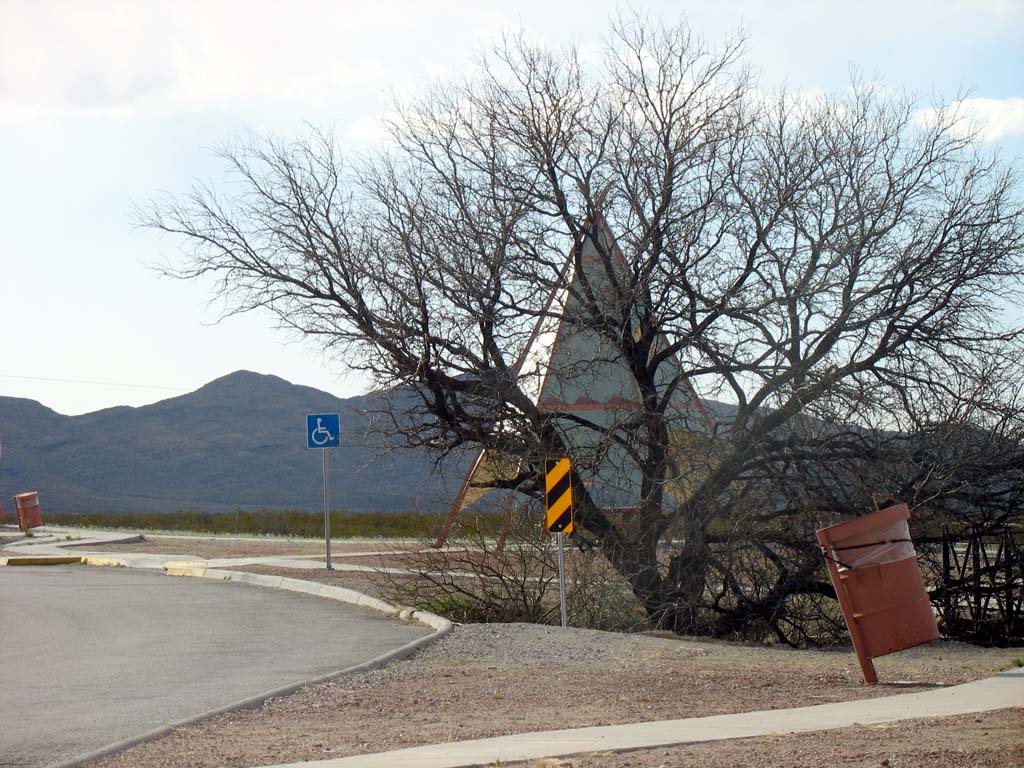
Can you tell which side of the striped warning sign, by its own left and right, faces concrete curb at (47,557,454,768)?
right

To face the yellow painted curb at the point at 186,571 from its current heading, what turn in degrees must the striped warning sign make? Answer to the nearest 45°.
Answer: approximately 135° to its right

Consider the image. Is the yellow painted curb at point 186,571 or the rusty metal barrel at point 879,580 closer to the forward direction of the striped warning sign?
the rusty metal barrel

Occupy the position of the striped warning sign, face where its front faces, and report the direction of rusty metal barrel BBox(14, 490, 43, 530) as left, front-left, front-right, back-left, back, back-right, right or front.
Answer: back-right

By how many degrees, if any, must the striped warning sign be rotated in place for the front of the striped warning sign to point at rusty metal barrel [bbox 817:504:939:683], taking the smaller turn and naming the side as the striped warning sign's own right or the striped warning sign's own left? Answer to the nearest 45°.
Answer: approximately 45° to the striped warning sign's own left

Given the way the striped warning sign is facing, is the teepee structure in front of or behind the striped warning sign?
behind

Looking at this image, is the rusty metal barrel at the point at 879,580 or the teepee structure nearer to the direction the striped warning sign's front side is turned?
the rusty metal barrel

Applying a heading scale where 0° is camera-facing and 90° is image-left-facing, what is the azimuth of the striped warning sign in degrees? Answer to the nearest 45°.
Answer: approximately 0°
